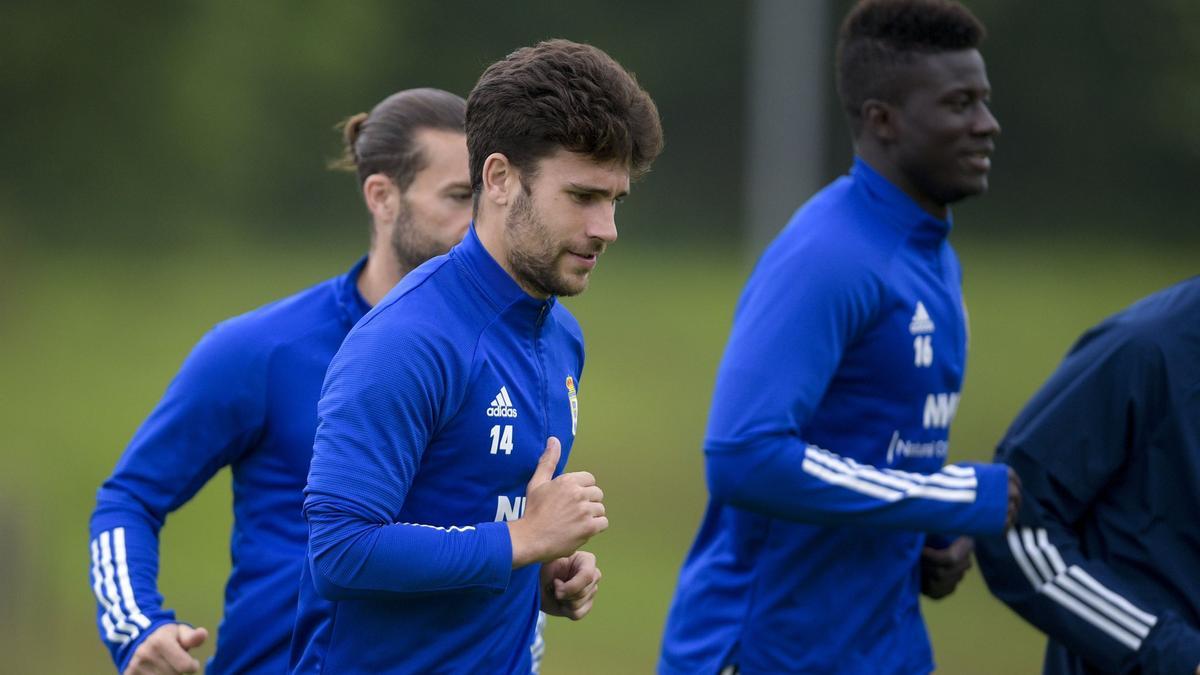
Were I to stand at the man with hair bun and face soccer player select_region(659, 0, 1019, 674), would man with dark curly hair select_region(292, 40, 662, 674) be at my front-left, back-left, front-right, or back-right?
front-right

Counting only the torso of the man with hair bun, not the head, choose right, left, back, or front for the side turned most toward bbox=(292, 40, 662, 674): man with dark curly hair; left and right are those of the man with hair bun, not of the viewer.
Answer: front

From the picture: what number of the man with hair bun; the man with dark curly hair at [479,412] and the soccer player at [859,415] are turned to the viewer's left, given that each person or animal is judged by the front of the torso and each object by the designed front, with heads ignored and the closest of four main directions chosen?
0

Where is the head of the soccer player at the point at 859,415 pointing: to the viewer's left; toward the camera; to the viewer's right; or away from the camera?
to the viewer's right

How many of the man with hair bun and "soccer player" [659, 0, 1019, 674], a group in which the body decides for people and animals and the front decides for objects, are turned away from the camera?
0

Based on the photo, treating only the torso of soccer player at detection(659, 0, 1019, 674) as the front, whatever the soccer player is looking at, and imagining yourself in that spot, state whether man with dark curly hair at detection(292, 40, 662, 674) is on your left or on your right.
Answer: on your right

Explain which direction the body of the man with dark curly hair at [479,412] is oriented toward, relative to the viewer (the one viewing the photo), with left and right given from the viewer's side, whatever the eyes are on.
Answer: facing the viewer and to the right of the viewer

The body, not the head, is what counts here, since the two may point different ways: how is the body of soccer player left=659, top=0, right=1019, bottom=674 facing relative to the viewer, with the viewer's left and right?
facing to the right of the viewer

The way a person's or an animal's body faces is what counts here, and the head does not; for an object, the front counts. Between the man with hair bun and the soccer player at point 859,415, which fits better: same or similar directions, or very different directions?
same or similar directions

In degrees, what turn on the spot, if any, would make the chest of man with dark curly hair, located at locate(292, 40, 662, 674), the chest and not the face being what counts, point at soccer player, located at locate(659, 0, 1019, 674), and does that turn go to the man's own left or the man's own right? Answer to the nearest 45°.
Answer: approximately 90° to the man's own left

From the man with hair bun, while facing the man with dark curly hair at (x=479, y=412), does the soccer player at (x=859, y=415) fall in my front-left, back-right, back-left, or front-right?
front-left

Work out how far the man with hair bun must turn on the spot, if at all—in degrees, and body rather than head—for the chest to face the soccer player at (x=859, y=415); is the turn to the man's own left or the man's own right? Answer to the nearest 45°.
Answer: approximately 45° to the man's own left
